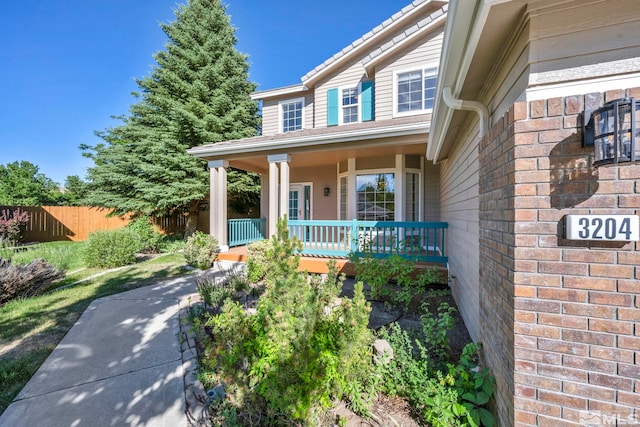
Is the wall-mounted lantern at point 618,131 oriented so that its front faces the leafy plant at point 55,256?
no

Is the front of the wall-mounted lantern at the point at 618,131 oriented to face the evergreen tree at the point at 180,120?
no

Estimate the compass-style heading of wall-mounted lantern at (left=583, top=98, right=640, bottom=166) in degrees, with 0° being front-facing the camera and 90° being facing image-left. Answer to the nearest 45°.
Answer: approximately 315°

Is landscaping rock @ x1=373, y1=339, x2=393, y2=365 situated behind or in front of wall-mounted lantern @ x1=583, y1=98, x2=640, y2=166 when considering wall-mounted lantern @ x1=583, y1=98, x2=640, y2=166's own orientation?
behind

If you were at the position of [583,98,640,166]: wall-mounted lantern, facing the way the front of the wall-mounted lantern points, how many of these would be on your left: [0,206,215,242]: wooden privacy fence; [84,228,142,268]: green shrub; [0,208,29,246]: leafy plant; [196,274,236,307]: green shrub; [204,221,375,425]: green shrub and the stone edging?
0

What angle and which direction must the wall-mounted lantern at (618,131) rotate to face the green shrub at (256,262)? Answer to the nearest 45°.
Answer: approximately 135° to its right

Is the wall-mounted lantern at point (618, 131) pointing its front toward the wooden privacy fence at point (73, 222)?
no

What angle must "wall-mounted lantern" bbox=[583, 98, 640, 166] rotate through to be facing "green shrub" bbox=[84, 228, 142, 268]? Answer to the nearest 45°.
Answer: approximately 135° to its right

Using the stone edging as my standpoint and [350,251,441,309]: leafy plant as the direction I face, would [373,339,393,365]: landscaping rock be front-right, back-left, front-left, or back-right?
front-right

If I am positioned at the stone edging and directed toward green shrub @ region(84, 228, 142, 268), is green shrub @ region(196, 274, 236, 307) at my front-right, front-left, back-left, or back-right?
front-right

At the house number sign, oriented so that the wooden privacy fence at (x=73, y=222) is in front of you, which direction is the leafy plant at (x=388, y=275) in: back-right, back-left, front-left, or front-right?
front-right
